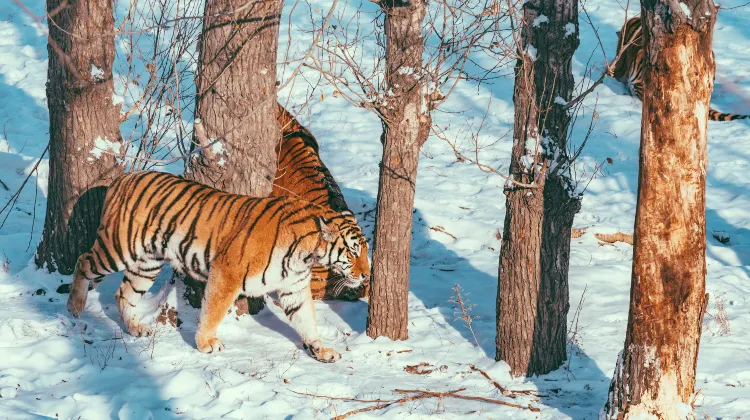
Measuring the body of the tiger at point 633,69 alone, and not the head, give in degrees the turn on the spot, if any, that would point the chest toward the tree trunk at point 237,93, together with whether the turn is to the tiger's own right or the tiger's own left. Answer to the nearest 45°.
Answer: approximately 90° to the tiger's own left

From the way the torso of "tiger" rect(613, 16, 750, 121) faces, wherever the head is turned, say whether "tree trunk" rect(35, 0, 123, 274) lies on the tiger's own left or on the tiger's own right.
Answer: on the tiger's own left

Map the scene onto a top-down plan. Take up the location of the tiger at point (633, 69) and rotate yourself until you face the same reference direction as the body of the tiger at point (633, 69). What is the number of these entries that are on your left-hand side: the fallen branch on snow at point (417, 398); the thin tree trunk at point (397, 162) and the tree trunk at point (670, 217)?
3

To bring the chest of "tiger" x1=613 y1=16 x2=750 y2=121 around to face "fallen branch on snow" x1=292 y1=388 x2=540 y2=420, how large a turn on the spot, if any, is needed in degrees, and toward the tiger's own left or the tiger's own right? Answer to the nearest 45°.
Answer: approximately 90° to the tiger's own left

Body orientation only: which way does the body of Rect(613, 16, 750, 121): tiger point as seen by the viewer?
to the viewer's left

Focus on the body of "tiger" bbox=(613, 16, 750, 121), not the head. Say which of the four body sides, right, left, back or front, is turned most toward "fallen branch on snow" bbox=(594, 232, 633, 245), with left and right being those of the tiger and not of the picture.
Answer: left

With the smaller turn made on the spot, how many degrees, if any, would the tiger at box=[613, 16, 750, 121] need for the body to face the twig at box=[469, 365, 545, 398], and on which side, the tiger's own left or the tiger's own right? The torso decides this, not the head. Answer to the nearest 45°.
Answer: approximately 90° to the tiger's own left
